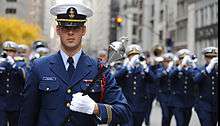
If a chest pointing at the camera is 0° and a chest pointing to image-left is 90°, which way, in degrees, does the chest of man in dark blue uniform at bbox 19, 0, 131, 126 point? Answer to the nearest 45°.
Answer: approximately 0°

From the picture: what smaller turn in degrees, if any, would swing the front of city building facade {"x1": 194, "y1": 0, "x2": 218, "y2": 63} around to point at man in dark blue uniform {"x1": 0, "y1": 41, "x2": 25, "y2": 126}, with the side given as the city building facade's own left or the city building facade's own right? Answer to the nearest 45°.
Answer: approximately 45° to the city building facade's own left

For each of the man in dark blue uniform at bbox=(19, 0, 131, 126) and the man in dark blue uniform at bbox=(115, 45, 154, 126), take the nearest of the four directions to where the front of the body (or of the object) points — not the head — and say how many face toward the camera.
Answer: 2

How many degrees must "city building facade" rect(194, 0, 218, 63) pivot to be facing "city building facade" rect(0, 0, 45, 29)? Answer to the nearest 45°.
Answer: approximately 45° to its left

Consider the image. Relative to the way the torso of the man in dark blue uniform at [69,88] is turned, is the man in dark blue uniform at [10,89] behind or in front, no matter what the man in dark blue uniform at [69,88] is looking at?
behind

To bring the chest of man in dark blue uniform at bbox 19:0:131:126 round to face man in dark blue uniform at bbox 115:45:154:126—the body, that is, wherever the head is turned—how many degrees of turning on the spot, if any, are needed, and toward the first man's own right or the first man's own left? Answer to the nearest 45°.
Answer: approximately 180°

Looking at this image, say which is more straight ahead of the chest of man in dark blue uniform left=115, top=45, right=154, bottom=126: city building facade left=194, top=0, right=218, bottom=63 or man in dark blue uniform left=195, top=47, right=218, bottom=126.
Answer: the man in dark blue uniform

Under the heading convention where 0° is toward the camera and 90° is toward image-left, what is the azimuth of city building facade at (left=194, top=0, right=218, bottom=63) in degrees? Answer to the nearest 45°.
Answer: approximately 45°

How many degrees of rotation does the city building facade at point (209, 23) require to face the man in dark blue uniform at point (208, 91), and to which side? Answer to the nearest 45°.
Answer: approximately 45° to its left

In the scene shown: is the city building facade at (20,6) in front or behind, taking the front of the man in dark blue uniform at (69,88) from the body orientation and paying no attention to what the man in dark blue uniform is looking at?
behind
